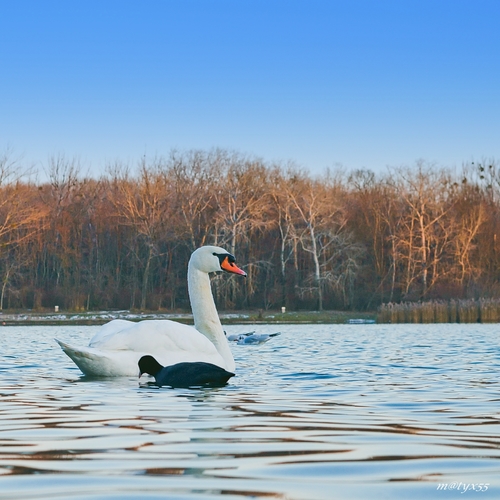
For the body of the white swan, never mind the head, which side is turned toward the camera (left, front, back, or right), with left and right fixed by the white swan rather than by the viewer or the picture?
right
